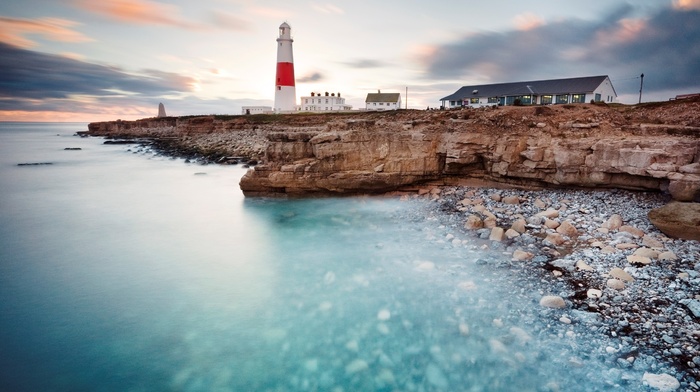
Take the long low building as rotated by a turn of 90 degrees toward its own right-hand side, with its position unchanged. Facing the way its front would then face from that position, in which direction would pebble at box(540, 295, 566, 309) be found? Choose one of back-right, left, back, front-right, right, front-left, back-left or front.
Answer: back-left

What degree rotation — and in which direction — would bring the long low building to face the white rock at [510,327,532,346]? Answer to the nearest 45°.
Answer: approximately 45° to its left

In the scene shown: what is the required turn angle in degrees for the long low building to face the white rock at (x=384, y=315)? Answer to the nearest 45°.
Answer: approximately 45° to its left

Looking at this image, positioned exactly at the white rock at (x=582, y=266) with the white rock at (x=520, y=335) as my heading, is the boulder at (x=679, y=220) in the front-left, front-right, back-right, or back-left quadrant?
back-left

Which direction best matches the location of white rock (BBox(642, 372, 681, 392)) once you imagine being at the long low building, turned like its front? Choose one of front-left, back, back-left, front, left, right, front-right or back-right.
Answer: front-left

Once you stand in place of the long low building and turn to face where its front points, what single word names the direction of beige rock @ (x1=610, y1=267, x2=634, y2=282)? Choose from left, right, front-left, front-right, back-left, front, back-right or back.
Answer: front-left

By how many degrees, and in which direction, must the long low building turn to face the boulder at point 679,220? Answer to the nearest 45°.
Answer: approximately 45° to its left
